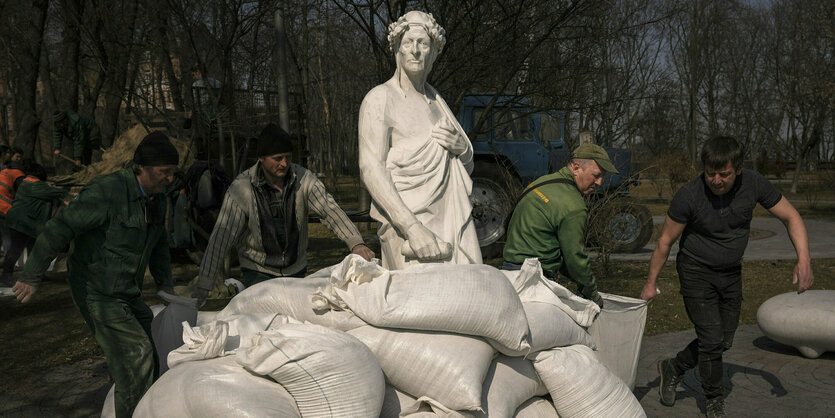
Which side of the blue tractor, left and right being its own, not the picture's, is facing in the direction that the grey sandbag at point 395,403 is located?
right

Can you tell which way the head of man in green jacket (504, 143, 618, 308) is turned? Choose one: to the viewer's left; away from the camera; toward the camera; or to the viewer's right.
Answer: to the viewer's right

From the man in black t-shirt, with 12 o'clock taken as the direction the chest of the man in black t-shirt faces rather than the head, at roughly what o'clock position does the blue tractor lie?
The blue tractor is roughly at 5 o'clock from the man in black t-shirt.

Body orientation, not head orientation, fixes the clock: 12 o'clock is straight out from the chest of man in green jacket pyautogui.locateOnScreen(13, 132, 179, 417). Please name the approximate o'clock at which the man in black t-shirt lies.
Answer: The man in black t-shirt is roughly at 11 o'clock from the man in green jacket.

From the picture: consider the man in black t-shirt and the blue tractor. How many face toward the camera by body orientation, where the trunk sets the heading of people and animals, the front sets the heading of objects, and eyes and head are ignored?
1

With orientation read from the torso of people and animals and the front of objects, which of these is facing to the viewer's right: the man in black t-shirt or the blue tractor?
the blue tractor

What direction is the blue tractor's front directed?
to the viewer's right

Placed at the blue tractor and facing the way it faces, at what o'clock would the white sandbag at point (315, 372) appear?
The white sandbag is roughly at 3 o'clock from the blue tractor.

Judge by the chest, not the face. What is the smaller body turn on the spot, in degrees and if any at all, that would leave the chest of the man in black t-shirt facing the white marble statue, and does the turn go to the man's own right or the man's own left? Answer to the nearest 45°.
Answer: approximately 45° to the man's own right
